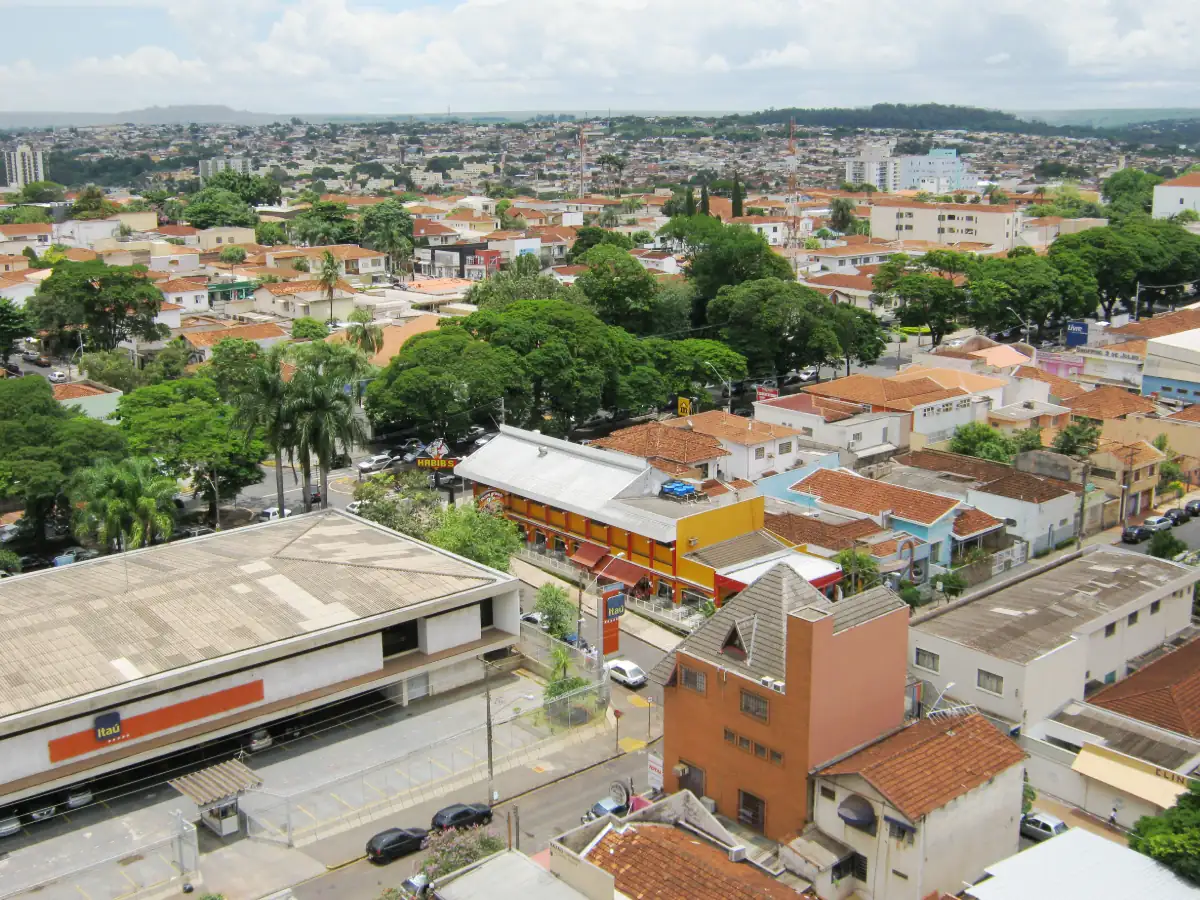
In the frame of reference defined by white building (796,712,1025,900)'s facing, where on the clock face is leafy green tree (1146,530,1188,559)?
The leafy green tree is roughly at 5 o'clock from the white building.

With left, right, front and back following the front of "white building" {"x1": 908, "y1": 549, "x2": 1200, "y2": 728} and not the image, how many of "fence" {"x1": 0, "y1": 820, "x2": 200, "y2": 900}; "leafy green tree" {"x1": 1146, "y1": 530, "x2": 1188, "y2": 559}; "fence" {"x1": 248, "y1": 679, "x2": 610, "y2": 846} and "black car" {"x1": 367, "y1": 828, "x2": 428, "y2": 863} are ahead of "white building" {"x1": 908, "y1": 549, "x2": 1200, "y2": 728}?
3

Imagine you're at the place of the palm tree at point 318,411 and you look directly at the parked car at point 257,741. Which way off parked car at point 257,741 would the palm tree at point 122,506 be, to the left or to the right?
right

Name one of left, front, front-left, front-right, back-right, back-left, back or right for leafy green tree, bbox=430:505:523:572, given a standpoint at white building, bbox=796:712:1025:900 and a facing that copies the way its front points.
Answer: right

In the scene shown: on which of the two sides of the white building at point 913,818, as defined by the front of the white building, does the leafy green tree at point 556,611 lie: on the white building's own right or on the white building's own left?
on the white building's own right

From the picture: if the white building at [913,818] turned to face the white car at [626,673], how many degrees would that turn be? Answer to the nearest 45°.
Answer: approximately 90° to its right

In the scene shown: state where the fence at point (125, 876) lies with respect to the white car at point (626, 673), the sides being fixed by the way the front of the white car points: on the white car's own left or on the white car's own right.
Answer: on the white car's own right

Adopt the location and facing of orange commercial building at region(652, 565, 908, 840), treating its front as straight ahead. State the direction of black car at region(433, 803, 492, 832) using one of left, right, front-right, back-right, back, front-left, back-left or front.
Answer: front-right

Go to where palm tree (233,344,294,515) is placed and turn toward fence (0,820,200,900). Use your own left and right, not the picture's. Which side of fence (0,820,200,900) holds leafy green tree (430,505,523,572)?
left

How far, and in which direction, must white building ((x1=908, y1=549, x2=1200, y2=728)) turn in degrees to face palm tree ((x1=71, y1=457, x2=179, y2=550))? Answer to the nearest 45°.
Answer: approximately 45° to its right
